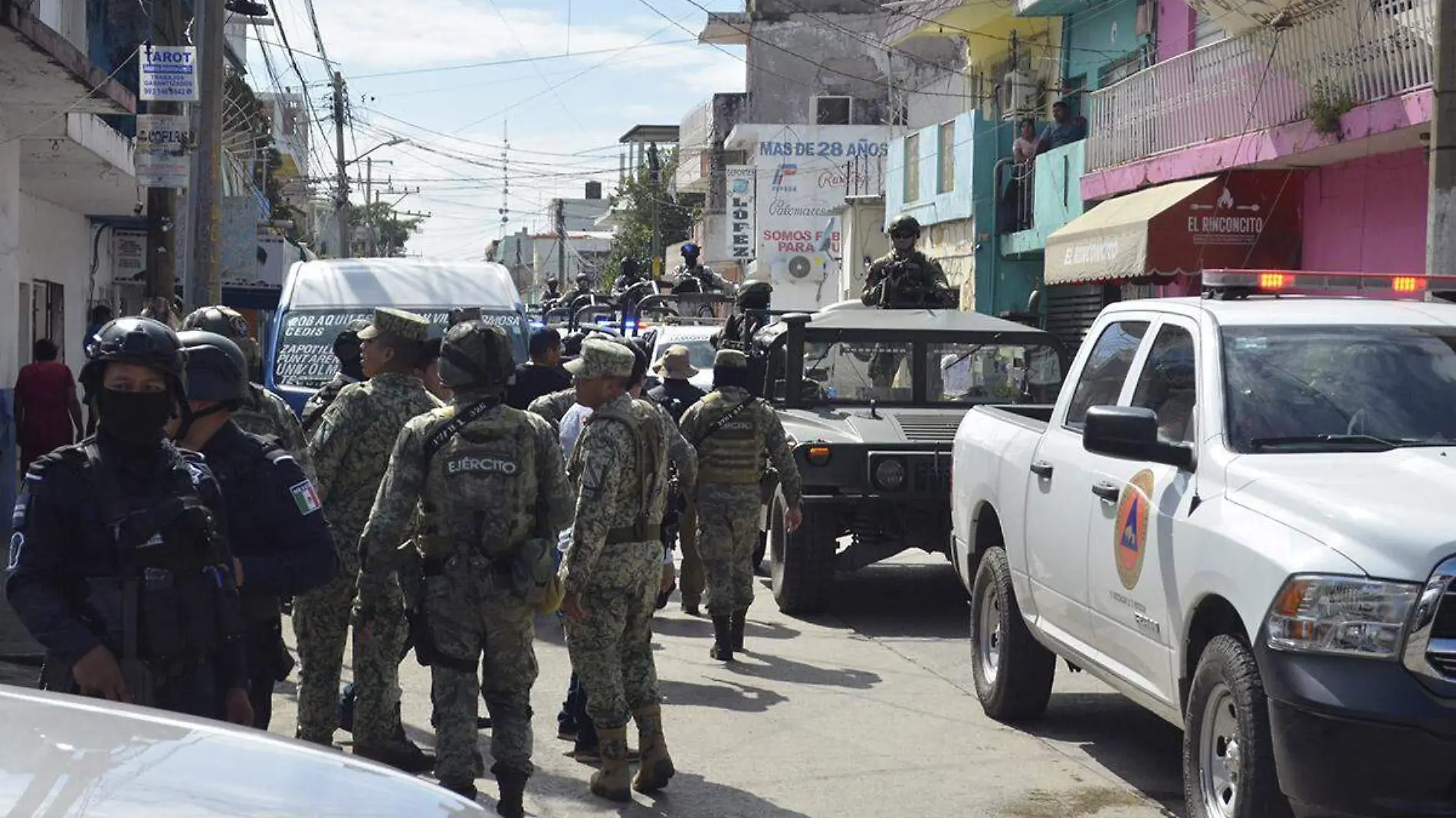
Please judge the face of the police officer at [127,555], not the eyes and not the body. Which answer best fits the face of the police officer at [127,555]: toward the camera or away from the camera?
toward the camera

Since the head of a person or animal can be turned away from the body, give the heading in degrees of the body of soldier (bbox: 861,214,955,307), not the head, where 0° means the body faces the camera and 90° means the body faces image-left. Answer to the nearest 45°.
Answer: approximately 0°

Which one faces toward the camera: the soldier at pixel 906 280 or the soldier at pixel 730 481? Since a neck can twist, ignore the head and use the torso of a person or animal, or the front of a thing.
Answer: the soldier at pixel 906 280

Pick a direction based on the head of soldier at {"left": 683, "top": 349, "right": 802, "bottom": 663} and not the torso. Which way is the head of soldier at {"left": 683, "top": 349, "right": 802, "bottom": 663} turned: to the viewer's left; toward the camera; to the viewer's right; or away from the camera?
away from the camera

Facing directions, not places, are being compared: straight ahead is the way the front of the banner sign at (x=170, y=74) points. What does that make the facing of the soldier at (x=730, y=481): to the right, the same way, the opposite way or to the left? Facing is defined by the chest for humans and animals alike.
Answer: the opposite way

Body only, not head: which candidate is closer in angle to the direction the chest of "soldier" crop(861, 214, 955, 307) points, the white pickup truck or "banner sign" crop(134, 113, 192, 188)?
the white pickup truck

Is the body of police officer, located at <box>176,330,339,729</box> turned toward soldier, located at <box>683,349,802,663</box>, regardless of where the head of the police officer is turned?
no

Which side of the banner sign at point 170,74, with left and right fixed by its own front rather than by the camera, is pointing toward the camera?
front

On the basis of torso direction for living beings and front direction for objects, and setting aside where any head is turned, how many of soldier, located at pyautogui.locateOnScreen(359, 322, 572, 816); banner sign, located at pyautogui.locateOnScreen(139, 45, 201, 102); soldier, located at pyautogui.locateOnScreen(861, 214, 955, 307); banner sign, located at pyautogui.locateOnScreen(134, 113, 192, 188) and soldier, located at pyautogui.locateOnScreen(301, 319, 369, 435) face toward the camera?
3

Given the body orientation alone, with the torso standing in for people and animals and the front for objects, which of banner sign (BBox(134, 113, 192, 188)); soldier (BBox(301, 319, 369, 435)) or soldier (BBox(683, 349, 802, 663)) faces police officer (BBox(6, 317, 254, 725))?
the banner sign

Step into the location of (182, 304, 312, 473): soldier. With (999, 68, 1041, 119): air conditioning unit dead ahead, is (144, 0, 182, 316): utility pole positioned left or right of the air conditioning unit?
left

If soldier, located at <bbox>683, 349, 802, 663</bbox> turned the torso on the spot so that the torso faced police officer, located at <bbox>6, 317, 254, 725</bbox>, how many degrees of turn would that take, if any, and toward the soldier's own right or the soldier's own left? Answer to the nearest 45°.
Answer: approximately 180°

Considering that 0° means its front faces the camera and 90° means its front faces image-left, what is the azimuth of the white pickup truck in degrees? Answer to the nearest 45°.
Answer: approximately 315°

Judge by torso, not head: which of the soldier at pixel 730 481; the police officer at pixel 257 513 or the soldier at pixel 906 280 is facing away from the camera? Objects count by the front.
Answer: the soldier at pixel 730 481

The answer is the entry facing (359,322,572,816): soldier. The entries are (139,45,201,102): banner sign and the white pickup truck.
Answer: the banner sign

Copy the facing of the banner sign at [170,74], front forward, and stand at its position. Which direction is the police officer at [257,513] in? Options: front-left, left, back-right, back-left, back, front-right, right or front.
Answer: front

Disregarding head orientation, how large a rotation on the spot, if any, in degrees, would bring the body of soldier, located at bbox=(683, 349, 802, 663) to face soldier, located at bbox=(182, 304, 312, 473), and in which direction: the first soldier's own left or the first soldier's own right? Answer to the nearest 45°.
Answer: approximately 135° to the first soldier's own left

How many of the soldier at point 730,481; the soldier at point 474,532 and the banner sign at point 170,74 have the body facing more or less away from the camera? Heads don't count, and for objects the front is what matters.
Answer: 2
